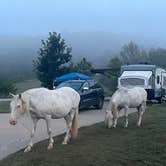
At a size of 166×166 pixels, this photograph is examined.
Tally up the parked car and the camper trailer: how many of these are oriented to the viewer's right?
0

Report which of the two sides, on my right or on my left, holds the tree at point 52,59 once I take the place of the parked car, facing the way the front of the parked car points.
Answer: on my right

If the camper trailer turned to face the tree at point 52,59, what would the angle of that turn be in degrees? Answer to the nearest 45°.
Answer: approximately 90° to its right

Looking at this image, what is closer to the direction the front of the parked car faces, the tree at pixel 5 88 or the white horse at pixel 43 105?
the white horse

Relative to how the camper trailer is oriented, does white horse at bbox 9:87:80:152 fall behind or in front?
in front

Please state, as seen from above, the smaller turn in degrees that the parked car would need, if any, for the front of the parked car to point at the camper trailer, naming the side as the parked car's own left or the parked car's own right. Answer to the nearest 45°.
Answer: approximately 180°

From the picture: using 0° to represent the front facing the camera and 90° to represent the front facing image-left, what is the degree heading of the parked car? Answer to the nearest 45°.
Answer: approximately 45°

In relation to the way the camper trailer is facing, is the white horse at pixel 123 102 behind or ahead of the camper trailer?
ahead

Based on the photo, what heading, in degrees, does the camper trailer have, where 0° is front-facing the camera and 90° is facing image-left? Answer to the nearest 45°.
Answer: approximately 45°

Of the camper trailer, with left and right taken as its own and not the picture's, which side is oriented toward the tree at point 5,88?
right
